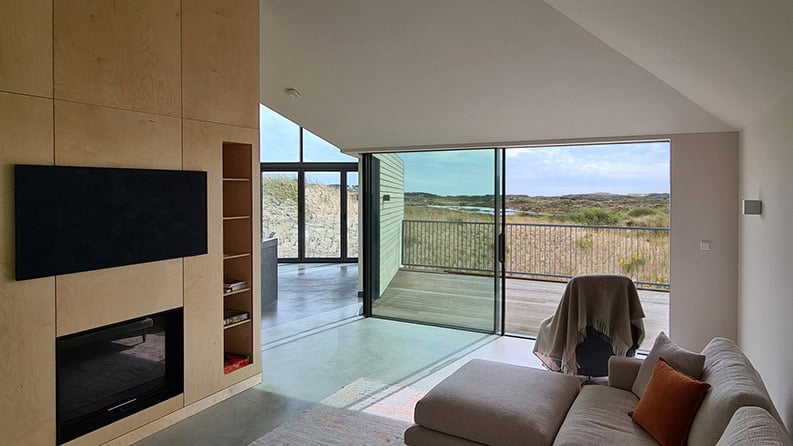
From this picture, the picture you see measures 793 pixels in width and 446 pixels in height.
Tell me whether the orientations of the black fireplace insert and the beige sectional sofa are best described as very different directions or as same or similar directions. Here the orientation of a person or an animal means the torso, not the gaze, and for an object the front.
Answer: very different directions

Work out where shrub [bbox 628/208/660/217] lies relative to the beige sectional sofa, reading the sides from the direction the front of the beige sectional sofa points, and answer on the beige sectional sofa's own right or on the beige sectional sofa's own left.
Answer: on the beige sectional sofa's own right

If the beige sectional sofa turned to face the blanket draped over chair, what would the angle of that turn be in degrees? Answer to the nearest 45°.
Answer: approximately 90° to its right

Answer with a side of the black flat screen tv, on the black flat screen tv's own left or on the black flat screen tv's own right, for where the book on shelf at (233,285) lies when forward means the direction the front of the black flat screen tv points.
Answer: on the black flat screen tv's own left

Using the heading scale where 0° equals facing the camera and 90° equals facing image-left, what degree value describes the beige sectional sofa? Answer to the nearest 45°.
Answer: approximately 90°

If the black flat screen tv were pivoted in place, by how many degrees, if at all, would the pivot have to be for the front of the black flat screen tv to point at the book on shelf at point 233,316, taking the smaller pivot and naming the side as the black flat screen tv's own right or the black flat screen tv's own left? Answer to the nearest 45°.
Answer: approximately 90° to the black flat screen tv's own left

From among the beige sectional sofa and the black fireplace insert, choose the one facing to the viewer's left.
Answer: the beige sectional sofa

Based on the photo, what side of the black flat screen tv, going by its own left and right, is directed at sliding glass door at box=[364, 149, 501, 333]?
left

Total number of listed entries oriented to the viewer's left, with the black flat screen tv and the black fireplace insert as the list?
0

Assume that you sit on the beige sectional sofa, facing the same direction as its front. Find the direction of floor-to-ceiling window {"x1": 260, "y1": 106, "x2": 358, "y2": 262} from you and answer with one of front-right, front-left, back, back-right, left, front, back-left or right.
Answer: front-right

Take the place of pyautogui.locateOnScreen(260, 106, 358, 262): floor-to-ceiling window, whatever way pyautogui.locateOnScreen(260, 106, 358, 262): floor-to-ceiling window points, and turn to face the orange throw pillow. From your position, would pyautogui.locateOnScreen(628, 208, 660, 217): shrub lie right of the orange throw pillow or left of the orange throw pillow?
left

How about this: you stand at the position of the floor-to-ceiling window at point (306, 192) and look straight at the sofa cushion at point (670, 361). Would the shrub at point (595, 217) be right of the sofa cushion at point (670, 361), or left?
left
